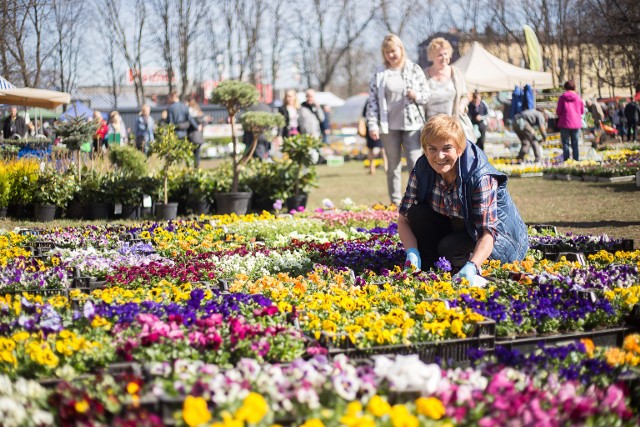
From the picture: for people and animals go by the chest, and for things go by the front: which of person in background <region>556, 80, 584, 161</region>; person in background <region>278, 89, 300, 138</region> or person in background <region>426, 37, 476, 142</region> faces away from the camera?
person in background <region>556, 80, 584, 161</region>

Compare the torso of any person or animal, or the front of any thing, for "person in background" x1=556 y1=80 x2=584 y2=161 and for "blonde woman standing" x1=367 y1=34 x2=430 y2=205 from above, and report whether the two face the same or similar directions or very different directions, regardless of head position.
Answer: very different directions

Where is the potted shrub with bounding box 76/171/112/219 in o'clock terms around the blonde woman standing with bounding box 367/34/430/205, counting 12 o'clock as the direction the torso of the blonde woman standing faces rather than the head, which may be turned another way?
The potted shrub is roughly at 2 o'clock from the blonde woman standing.

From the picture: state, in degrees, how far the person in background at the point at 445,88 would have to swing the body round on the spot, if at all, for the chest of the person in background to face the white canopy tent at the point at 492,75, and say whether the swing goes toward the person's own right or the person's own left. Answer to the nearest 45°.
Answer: approximately 180°

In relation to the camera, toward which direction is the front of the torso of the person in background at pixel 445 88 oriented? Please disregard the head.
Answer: toward the camera

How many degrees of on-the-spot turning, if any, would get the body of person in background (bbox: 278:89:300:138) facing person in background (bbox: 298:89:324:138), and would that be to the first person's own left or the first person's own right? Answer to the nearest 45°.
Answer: approximately 45° to the first person's own left

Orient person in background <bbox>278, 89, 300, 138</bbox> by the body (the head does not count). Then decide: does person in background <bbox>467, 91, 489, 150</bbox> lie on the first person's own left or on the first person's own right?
on the first person's own left

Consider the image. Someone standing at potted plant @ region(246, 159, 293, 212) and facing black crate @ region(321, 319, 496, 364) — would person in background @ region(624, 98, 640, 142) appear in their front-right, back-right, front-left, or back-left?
back-left

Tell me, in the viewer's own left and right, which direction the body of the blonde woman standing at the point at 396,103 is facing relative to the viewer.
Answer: facing the viewer

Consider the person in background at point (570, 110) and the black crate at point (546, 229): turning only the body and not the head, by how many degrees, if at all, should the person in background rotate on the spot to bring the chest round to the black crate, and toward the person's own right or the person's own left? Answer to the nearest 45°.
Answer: approximately 180°

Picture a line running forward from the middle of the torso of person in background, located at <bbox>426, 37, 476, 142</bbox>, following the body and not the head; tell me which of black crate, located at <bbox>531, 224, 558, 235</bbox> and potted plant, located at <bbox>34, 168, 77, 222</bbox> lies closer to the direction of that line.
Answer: the black crate

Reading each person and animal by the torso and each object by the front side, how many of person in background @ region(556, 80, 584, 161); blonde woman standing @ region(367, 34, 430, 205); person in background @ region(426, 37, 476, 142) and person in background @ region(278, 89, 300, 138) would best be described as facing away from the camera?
1

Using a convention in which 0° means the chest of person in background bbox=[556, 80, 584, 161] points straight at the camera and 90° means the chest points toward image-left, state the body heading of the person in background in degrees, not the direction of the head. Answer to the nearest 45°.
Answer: approximately 180°
